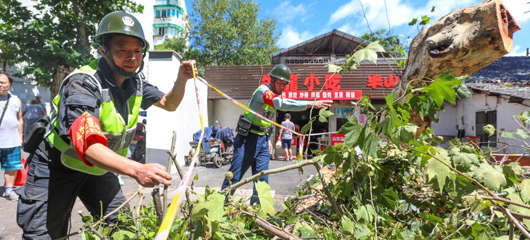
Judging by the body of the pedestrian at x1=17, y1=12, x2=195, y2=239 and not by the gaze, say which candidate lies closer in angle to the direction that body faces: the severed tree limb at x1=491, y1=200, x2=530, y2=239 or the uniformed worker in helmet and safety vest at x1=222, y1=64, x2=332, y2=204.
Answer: the severed tree limb

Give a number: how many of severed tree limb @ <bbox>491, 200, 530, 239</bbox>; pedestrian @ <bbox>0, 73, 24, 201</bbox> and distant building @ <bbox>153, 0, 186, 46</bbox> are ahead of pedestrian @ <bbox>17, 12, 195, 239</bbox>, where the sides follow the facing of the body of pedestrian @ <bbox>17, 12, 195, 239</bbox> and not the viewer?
1

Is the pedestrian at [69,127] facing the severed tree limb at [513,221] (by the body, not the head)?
yes

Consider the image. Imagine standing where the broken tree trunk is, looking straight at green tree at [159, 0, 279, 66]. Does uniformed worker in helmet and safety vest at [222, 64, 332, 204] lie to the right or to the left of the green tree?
left

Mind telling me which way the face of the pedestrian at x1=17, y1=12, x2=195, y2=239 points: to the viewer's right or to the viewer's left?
to the viewer's right

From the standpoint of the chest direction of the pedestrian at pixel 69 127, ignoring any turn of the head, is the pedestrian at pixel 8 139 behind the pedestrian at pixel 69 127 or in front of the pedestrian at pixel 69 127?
behind

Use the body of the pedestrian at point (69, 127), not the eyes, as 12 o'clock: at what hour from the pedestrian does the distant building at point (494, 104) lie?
The distant building is roughly at 10 o'clock from the pedestrian.

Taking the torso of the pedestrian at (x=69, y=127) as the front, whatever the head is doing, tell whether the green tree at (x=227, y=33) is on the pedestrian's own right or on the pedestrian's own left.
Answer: on the pedestrian's own left

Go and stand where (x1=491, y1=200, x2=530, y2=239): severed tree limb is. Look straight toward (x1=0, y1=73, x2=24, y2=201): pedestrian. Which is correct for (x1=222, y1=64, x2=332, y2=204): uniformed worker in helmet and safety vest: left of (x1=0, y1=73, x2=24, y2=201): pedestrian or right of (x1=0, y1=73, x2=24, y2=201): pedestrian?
right

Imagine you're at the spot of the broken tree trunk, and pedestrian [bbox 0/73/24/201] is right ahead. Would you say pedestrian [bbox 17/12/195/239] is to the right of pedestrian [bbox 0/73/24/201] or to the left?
left

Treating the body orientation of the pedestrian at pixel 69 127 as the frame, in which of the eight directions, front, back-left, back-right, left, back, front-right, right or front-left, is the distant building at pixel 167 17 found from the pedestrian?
back-left

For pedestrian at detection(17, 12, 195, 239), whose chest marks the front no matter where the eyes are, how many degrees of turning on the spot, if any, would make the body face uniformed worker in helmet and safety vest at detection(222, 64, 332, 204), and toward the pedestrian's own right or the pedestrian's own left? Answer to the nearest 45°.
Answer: approximately 90° to the pedestrian's own left

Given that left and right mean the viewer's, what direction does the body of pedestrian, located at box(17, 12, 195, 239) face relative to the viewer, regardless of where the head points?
facing the viewer and to the right of the viewer

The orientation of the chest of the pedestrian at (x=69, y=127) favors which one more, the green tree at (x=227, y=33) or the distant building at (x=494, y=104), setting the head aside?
the distant building
